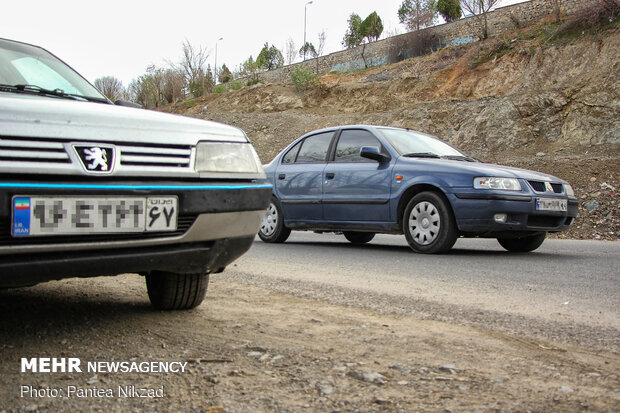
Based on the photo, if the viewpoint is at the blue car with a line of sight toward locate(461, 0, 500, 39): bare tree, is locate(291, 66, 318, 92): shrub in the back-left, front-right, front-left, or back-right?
front-left

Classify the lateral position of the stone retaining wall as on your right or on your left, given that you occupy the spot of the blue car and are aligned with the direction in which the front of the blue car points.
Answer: on your left

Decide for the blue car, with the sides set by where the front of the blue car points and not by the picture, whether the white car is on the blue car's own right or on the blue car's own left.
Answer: on the blue car's own right

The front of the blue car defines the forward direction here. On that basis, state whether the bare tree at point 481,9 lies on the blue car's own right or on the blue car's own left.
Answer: on the blue car's own left

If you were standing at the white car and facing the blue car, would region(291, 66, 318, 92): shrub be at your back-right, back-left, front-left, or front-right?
front-left

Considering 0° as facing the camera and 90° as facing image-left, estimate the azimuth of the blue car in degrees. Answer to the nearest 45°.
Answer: approximately 315°

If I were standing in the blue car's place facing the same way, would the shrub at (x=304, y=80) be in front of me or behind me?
behind
